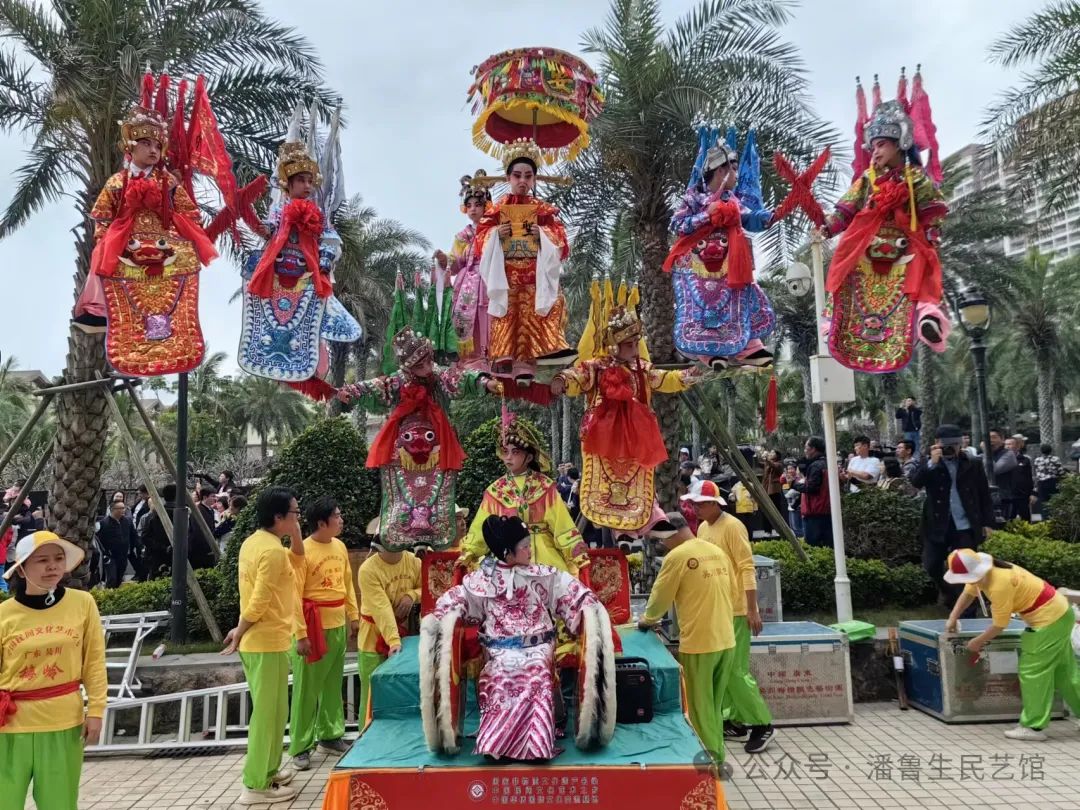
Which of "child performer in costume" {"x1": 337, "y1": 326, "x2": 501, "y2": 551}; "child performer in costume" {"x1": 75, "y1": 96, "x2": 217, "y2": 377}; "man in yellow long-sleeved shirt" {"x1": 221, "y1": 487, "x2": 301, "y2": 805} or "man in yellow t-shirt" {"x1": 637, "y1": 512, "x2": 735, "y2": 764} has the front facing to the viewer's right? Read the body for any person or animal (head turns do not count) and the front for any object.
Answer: "man in yellow long-sleeved shirt" {"x1": 221, "y1": 487, "x2": 301, "y2": 805}

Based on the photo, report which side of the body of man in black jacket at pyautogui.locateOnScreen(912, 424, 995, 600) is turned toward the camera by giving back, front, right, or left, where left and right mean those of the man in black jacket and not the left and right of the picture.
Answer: front

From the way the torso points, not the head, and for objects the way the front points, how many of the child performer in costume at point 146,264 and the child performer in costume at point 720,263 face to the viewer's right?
0

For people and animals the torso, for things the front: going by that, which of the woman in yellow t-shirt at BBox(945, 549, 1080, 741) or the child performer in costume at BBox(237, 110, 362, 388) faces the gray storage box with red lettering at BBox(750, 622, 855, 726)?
the woman in yellow t-shirt

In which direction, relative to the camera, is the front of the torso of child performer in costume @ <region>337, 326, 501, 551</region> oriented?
toward the camera

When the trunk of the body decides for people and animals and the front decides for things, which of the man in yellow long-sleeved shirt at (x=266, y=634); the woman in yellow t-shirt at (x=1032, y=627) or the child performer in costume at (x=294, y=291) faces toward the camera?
the child performer in costume

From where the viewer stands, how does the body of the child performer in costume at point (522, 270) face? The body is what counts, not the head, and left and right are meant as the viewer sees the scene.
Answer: facing the viewer

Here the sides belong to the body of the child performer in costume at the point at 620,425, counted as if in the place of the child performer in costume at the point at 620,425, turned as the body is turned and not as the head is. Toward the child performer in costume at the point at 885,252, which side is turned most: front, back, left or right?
left

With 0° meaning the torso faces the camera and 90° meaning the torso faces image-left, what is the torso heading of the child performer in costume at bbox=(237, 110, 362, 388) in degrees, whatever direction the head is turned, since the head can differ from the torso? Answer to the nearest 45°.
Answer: approximately 0°

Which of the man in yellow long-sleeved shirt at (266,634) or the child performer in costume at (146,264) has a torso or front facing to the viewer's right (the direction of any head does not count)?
the man in yellow long-sleeved shirt

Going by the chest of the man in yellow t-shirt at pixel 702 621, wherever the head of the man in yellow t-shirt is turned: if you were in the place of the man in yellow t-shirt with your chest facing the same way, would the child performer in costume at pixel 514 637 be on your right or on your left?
on your left

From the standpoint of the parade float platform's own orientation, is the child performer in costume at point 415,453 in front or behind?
behind

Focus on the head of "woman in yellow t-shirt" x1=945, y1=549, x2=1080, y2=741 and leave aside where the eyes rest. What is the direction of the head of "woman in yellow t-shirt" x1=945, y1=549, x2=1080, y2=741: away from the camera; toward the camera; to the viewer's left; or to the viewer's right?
to the viewer's left
